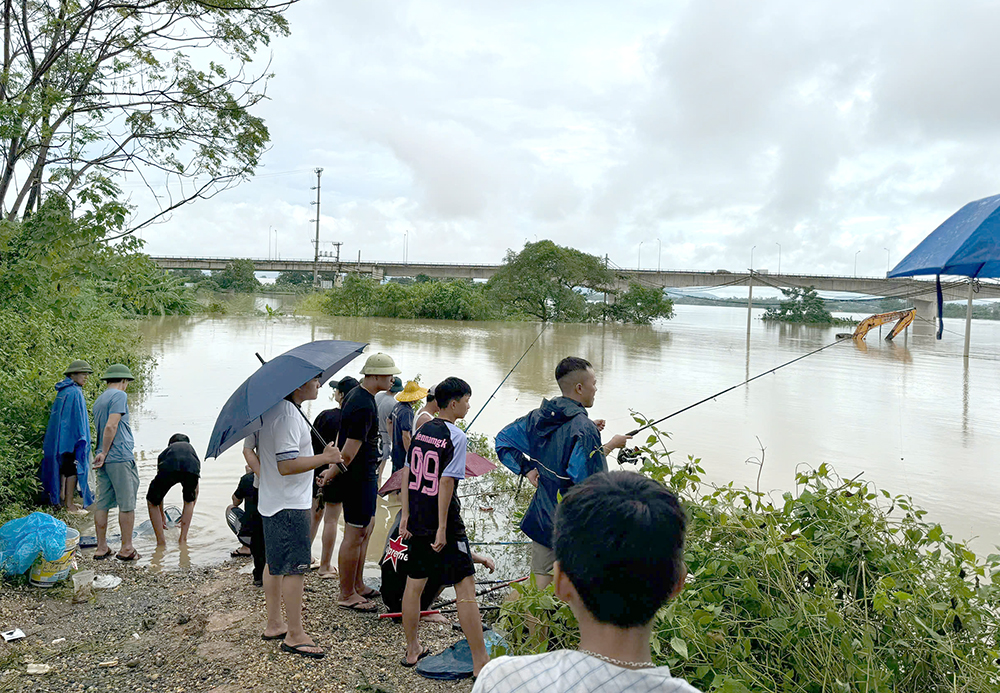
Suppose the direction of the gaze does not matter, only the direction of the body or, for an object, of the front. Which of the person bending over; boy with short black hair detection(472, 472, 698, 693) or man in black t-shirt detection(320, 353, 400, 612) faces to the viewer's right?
the man in black t-shirt

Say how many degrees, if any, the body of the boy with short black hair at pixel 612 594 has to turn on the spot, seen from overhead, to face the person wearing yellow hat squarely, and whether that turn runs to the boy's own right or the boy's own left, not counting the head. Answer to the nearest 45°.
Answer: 0° — they already face them

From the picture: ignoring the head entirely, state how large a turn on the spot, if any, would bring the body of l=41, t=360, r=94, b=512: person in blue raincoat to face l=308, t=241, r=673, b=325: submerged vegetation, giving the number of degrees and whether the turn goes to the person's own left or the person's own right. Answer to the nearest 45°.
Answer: approximately 45° to the person's own left

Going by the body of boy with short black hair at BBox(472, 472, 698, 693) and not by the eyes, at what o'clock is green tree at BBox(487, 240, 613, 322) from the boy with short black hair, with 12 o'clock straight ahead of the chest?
The green tree is roughly at 12 o'clock from the boy with short black hair.

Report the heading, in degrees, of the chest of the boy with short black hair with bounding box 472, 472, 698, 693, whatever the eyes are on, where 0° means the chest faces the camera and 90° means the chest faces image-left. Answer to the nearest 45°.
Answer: approximately 180°

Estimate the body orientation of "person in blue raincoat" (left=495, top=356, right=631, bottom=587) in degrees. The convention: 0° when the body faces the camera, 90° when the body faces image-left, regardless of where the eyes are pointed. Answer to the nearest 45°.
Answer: approximately 225°

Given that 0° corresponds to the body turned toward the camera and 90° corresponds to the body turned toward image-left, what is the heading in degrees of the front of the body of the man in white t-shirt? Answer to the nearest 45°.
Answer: approximately 270°

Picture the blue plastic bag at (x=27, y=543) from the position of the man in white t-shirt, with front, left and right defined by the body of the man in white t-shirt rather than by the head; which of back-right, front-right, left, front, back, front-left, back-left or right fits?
back-left

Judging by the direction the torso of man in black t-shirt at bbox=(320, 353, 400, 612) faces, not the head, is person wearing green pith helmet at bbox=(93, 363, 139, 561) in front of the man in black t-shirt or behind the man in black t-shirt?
behind

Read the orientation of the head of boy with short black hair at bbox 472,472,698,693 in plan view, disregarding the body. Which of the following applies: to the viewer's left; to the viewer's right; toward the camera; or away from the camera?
away from the camera

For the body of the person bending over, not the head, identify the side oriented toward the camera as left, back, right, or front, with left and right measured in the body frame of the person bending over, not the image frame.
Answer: back

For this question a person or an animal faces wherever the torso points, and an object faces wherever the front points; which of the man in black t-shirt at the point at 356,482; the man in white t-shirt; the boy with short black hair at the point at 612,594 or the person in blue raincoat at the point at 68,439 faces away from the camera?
the boy with short black hair

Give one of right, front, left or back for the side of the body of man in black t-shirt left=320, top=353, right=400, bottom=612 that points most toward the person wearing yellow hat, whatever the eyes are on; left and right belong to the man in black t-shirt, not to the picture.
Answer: left

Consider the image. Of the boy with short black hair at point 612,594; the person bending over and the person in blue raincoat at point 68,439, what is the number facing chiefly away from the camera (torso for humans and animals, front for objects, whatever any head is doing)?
2

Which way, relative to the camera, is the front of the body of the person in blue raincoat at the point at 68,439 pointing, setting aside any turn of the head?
to the viewer's right

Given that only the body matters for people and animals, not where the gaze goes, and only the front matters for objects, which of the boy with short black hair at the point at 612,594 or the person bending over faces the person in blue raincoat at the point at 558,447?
the boy with short black hair

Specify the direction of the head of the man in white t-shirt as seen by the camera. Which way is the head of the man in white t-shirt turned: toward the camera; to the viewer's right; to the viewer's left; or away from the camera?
to the viewer's right
